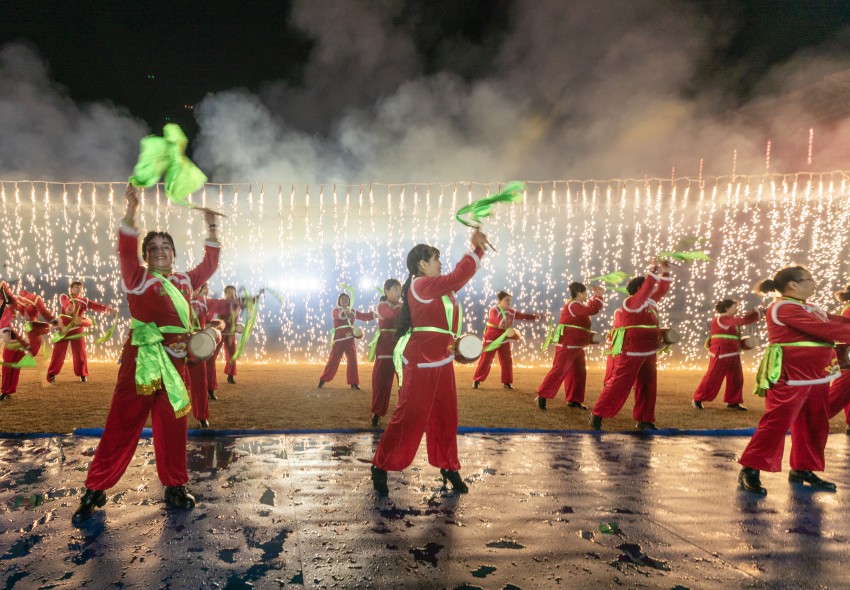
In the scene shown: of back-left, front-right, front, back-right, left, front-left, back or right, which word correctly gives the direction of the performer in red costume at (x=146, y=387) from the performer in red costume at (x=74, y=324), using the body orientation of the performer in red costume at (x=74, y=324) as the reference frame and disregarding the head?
front

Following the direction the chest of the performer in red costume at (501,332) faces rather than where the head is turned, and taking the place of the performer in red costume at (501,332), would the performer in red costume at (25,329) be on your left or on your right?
on your right

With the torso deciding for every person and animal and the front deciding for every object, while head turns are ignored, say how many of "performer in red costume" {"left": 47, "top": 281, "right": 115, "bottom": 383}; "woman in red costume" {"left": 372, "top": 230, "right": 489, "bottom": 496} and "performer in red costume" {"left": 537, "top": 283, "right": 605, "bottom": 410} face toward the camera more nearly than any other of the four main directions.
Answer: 1

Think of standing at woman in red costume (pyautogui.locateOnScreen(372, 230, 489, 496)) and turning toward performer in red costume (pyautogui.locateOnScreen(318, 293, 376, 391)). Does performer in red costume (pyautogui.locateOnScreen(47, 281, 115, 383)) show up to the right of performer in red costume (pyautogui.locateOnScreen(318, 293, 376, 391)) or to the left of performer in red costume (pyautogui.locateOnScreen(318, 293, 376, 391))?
left

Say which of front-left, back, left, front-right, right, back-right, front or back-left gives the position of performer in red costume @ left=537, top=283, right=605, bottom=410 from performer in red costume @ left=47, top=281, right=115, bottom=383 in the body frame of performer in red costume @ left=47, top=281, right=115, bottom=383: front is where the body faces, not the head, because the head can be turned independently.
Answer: front-left

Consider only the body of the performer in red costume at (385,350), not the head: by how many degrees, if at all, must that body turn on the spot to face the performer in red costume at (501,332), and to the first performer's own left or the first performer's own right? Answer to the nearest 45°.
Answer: approximately 45° to the first performer's own left
